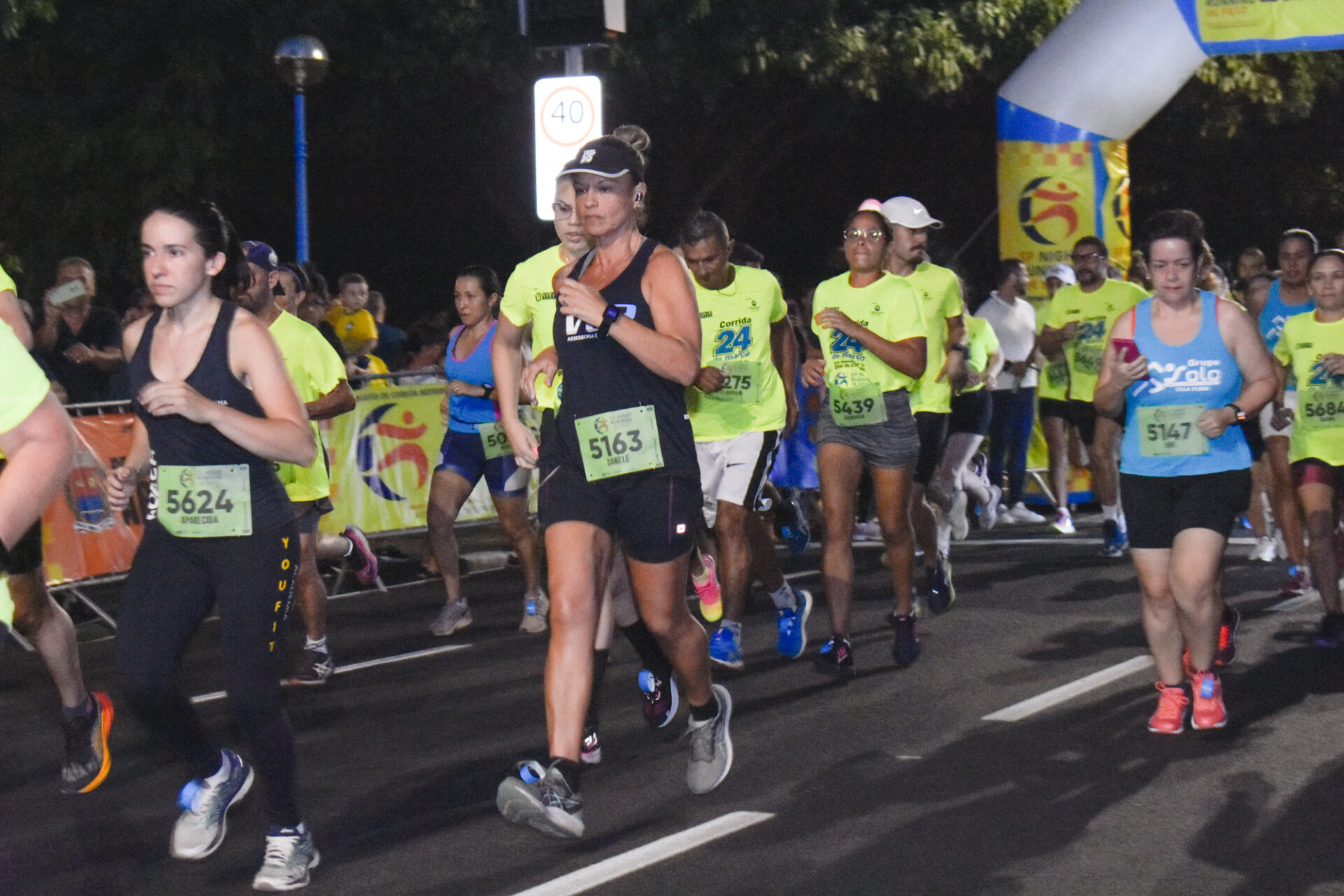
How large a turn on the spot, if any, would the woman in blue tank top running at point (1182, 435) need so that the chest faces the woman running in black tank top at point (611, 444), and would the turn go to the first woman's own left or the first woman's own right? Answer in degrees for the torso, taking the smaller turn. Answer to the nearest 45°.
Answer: approximately 45° to the first woman's own right

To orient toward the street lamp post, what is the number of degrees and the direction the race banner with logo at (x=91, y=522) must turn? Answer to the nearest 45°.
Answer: approximately 135° to its left

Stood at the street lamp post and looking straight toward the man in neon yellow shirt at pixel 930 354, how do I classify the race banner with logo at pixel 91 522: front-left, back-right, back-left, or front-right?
front-right

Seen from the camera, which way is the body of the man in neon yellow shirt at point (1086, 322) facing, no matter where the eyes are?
toward the camera

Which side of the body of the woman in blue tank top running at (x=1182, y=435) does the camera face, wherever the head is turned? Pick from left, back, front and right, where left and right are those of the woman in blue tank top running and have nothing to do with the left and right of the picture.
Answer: front

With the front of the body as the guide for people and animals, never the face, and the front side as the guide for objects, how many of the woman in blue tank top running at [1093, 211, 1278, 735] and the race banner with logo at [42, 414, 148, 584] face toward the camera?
2

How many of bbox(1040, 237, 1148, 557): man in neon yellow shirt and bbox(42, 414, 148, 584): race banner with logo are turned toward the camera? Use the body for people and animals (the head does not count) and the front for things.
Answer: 2

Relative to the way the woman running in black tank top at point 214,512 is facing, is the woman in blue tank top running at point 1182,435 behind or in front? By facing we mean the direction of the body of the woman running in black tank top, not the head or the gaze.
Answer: behind

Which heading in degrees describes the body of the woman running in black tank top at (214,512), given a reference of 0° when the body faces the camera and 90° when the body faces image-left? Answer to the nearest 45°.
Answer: approximately 45°

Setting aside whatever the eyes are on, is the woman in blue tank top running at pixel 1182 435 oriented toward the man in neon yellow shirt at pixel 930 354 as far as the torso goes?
no

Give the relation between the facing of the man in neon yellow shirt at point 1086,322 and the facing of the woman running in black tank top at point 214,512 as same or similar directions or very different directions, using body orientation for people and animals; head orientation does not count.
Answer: same or similar directions

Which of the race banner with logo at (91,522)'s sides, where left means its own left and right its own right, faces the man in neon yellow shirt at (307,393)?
front

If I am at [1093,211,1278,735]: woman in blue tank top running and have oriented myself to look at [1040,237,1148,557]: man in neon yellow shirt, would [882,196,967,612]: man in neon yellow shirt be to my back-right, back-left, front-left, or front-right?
front-left

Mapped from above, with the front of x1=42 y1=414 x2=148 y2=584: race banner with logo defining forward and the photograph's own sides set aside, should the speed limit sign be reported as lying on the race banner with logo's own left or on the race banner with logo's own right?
on the race banner with logo's own left

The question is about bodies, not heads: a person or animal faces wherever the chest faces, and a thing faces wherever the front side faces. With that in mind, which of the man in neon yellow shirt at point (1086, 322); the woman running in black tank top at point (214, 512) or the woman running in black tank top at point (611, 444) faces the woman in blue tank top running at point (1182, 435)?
the man in neon yellow shirt

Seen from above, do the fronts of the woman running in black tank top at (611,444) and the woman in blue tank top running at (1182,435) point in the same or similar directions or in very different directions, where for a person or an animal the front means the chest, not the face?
same or similar directions

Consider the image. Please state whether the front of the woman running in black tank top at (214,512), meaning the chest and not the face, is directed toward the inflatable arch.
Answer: no

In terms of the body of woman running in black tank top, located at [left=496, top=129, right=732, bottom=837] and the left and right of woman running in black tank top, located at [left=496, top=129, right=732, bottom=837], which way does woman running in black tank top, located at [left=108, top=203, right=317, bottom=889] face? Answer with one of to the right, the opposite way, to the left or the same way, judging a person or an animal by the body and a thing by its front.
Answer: the same way

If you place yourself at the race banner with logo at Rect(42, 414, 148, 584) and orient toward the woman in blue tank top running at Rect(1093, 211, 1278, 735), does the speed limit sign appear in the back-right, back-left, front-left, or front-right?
front-left

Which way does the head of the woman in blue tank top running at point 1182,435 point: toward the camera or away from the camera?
toward the camera
